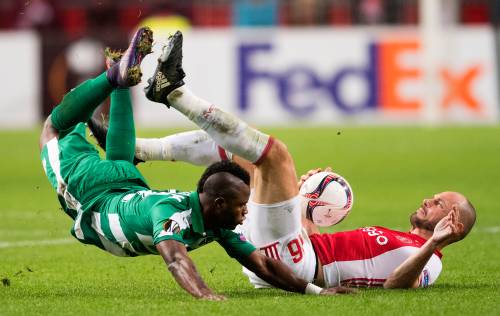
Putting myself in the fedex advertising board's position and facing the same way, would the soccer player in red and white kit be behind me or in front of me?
in front

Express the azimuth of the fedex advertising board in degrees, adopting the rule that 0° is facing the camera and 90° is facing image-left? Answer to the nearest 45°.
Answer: approximately 0°

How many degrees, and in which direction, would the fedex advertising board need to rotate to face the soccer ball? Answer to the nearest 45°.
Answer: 0° — it already faces it
